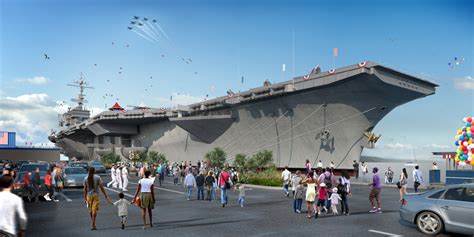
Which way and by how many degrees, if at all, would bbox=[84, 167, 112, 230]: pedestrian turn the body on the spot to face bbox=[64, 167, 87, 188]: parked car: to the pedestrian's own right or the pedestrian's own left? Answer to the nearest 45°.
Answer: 0° — they already face it

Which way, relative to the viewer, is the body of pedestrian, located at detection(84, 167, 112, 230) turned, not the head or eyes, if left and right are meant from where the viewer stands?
facing away from the viewer

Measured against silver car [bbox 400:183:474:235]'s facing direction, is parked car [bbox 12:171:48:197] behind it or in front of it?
behind

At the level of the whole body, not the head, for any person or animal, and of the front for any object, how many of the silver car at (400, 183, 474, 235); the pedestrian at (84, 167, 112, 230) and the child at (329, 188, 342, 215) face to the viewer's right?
1

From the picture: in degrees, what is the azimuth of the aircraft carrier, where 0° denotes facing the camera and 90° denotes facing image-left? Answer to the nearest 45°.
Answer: approximately 315°

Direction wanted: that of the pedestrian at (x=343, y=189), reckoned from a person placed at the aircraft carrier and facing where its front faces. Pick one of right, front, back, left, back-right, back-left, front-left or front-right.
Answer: front-right

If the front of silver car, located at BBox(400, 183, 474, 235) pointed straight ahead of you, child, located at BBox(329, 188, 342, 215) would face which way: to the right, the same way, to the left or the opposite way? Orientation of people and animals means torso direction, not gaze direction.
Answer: to the left

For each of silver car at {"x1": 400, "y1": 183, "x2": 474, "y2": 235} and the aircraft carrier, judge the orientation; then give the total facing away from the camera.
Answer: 0

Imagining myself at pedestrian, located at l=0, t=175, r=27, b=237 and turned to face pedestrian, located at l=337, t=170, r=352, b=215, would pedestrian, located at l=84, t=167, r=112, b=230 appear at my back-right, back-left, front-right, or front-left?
front-left

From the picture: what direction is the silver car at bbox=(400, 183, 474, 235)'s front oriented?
to the viewer's right
